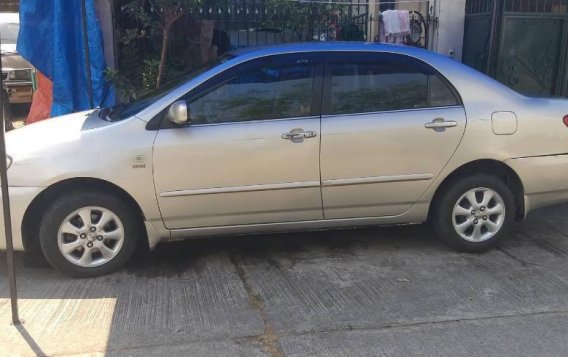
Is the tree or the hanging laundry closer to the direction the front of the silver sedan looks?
the tree

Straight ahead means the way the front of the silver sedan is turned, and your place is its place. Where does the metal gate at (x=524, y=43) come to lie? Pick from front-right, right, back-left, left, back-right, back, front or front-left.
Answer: back-right

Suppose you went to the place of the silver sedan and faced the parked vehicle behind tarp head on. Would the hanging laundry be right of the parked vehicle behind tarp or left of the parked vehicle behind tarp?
right

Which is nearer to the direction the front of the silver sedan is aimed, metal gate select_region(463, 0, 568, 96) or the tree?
the tree

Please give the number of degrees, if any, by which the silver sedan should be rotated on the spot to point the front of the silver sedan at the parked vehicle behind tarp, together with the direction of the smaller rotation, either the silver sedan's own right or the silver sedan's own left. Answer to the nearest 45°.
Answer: approximately 45° to the silver sedan's own right

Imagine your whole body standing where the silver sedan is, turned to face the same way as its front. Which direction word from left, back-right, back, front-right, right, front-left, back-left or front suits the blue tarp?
front-right

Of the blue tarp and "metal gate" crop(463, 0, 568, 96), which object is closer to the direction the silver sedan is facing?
the blue tarp

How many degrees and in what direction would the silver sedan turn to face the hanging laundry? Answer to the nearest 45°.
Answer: approximately 90° to its right

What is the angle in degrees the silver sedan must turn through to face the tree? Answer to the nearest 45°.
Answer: approximately 45° to its right

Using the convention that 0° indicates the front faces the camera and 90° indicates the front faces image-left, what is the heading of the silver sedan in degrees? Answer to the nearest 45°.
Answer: approximately 90°
